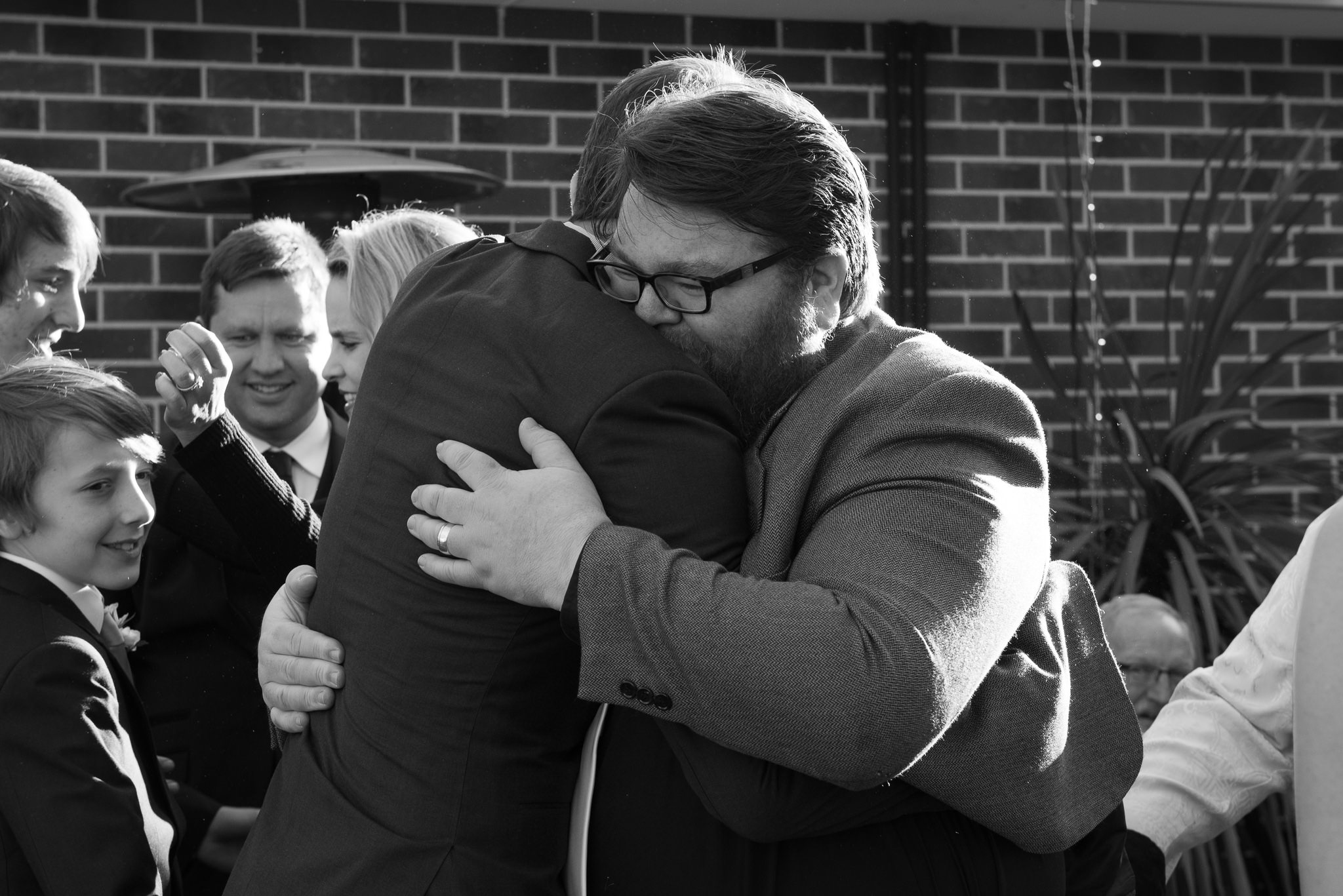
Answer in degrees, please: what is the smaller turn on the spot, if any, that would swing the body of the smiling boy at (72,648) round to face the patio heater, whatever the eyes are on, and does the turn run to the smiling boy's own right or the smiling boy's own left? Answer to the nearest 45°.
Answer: approximately 90° to the smiling boy's own left

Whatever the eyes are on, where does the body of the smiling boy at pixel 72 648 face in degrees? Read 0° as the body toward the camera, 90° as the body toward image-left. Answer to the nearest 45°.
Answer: approximately 270°

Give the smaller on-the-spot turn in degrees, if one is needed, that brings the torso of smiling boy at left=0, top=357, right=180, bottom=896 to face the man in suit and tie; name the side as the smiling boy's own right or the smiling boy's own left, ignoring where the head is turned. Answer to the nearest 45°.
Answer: approximately 90° to the smiling boy's own left
